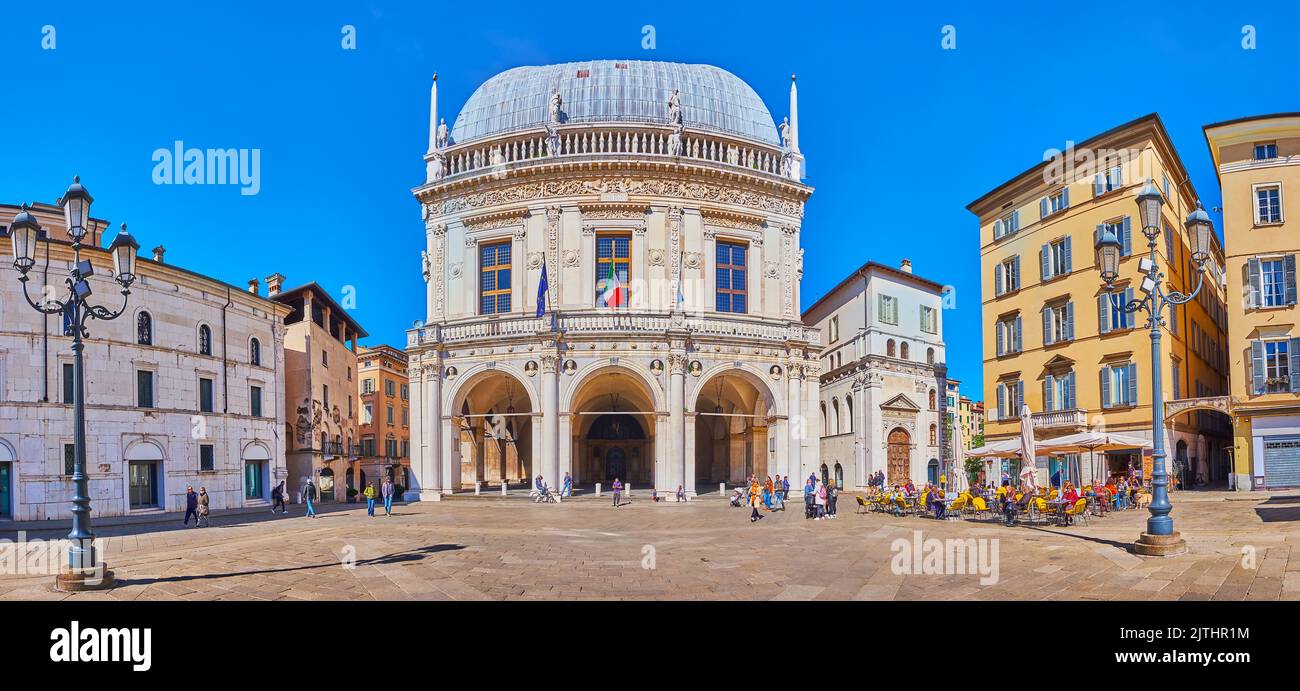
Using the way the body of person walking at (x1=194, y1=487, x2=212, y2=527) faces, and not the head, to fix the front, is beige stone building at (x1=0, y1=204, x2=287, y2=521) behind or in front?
behind

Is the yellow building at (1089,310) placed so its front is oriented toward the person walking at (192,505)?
yes

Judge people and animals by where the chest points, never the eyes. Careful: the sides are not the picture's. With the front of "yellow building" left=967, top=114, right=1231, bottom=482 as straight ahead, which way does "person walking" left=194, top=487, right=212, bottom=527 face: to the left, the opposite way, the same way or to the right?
to the left

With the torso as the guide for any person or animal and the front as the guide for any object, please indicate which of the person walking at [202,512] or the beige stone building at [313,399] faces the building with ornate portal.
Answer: the beige stone building

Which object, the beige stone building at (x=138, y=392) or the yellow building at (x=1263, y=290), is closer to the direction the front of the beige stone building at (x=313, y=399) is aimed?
the yellow building
